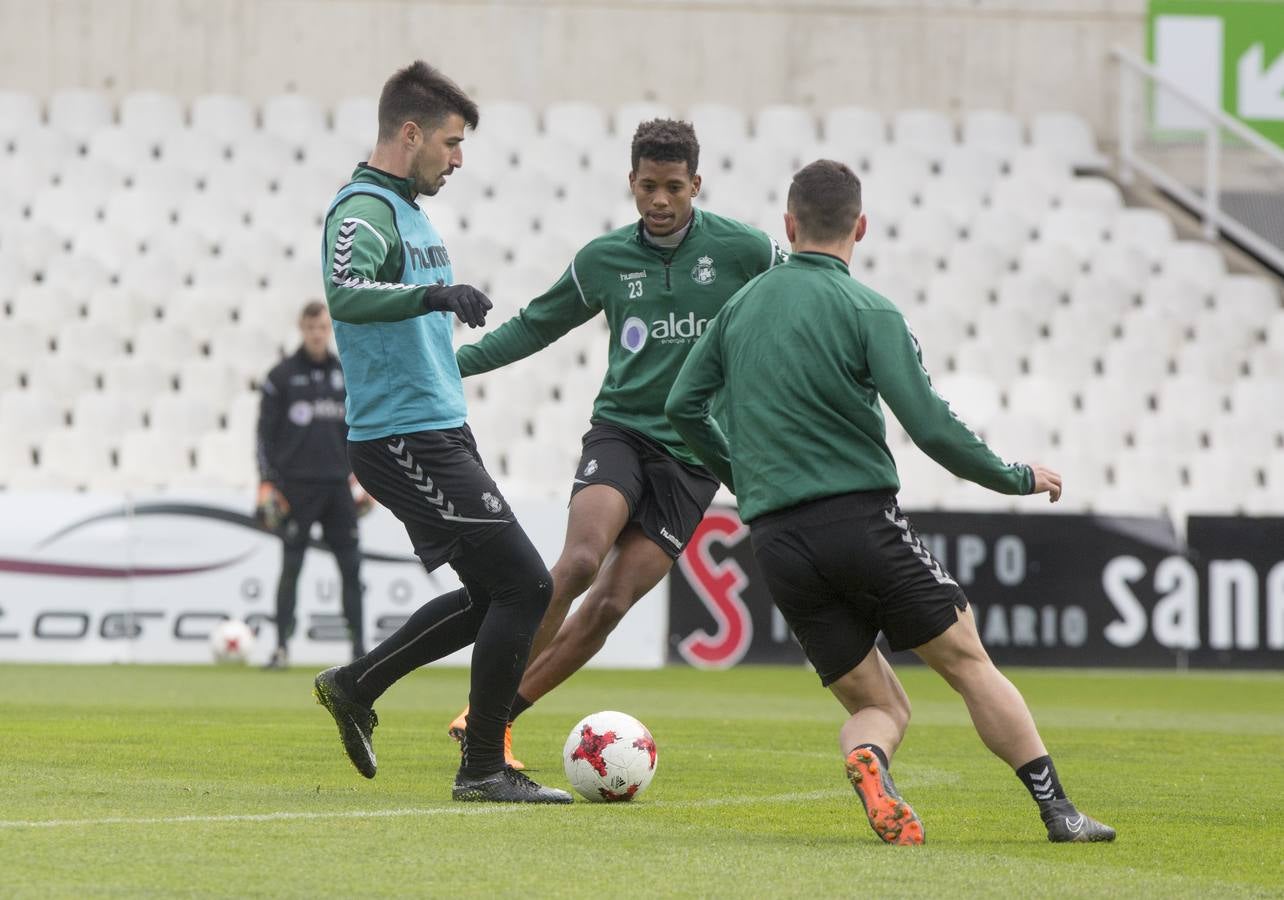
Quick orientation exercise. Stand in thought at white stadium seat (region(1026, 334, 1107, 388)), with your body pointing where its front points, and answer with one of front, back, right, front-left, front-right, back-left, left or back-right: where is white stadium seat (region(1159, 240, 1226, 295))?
back-left

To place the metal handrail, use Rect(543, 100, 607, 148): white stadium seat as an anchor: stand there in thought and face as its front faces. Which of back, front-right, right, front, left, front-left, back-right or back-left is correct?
left

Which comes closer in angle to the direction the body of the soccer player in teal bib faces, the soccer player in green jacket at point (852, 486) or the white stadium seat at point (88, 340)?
the soccer player in green jacket

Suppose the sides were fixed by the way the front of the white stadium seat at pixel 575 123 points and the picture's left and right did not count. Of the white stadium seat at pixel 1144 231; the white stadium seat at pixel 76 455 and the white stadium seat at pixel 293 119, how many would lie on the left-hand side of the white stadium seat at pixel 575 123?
1

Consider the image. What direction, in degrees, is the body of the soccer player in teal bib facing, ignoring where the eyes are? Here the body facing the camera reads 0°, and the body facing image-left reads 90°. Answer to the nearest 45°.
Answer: approximately 270°

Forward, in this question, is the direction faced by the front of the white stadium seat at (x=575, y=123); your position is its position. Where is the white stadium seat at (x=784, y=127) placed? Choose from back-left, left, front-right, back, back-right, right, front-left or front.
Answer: left

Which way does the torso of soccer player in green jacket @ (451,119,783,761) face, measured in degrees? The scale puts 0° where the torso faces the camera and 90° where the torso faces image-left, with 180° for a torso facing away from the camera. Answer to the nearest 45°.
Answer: approximately 0°

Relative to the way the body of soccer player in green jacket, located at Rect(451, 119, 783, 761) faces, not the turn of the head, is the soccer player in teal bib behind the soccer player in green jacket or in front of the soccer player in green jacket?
in front

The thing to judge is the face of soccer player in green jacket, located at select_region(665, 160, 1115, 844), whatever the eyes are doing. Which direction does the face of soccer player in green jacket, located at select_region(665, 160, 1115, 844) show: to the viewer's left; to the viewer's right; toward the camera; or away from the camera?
away from the camera
